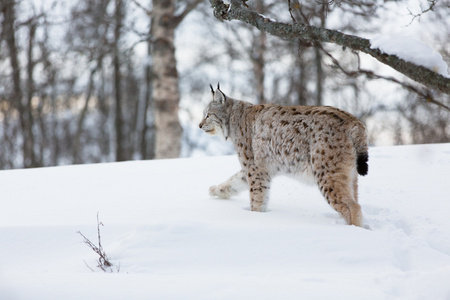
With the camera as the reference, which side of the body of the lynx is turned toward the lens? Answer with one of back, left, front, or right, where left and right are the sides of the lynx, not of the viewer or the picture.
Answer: left

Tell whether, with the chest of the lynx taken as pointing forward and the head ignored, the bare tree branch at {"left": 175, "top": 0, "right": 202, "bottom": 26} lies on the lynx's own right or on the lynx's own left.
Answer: on the lynx's own right

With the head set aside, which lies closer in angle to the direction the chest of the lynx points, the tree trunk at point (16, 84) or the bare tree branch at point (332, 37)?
the tree trunk

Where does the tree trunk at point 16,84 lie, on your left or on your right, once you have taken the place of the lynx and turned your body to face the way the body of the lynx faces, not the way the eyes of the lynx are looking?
on your right

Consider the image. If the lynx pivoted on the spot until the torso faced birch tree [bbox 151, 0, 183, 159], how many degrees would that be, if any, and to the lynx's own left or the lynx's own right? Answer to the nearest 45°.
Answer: approximately 45° to the lynx's own right
